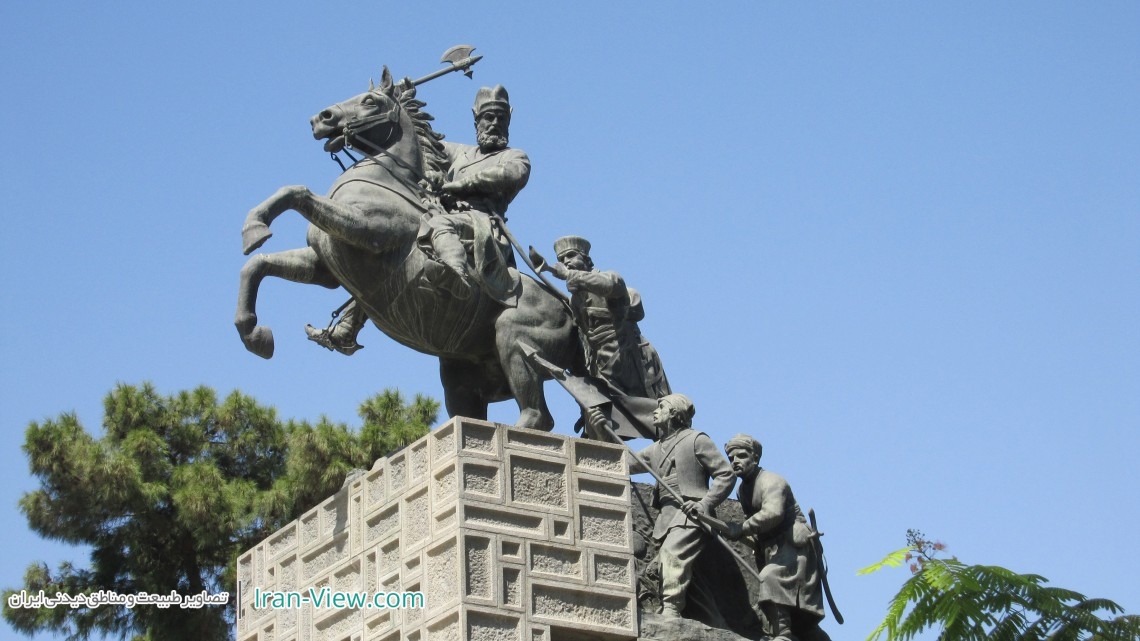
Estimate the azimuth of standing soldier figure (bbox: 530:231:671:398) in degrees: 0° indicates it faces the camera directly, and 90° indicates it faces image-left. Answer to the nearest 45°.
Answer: approximately 45°

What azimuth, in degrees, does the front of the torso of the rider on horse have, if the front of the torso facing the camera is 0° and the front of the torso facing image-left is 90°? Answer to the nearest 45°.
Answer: approximately 45°

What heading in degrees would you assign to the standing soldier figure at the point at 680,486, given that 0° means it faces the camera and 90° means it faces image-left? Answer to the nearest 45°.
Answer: approximately 45°

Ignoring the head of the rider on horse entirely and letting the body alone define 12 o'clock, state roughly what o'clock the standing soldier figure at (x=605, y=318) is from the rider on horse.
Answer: The standing soldier figure is roughly at 7 o'clock from the rider on horse.

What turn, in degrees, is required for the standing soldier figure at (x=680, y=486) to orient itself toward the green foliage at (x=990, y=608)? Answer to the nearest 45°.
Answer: approximately 135° to its left
